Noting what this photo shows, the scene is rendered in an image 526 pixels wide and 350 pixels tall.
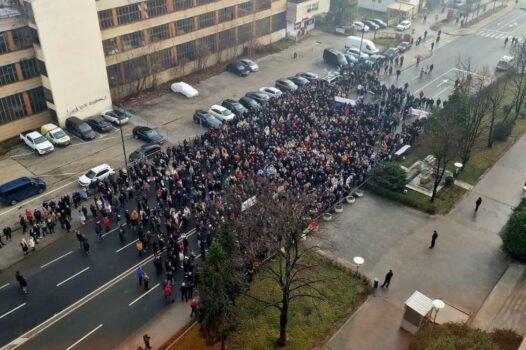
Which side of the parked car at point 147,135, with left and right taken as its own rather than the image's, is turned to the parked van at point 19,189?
right

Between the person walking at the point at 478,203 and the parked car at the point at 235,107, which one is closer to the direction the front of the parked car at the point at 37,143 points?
the person walking

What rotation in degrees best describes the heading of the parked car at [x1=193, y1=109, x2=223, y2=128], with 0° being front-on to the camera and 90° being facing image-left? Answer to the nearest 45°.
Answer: approximately 315°

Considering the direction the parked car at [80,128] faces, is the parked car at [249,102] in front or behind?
in front
